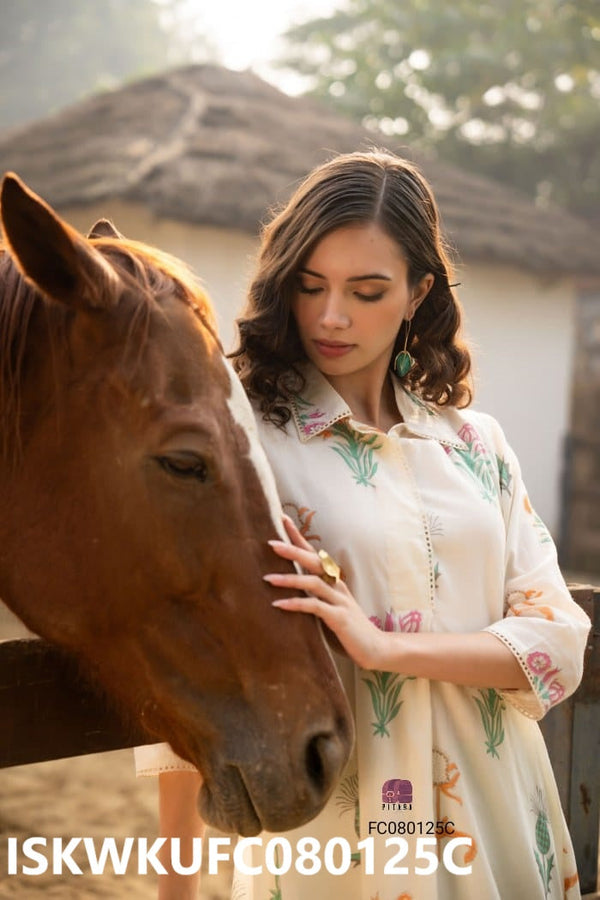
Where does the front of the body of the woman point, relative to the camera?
toward the camera
